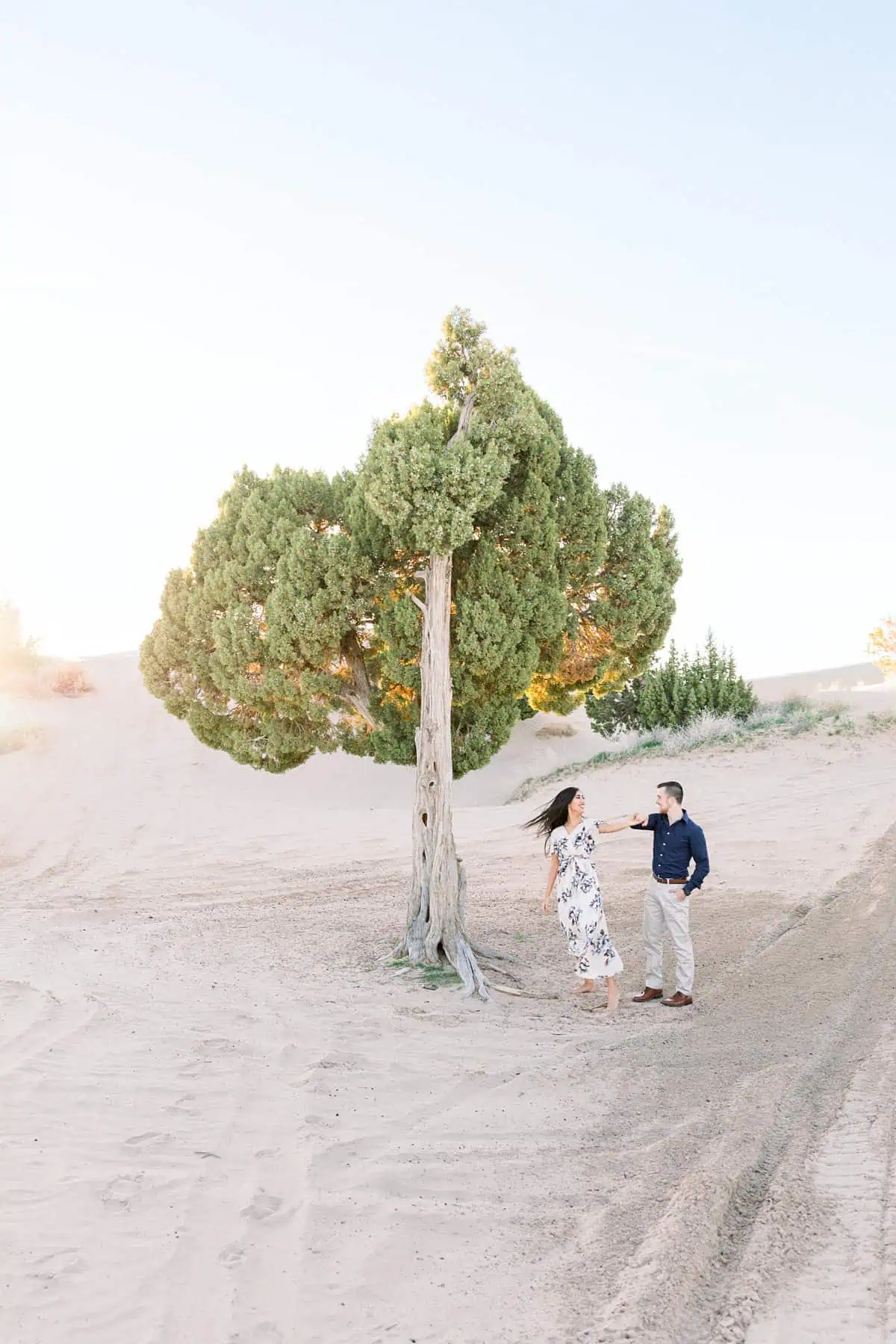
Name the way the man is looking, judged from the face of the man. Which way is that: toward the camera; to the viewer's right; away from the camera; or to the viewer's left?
to the viewer's left

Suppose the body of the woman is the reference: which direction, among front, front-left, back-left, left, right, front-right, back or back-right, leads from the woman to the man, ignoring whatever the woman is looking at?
left

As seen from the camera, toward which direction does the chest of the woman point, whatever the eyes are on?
toward the camera

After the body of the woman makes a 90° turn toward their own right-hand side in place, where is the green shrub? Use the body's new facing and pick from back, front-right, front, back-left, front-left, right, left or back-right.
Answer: right

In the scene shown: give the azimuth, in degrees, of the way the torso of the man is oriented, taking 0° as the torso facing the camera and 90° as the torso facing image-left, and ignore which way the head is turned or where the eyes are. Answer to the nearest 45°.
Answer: approximately 45°

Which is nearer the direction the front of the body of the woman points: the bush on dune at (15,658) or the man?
the man

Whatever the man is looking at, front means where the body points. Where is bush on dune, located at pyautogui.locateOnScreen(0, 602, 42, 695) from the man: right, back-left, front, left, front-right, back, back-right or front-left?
right

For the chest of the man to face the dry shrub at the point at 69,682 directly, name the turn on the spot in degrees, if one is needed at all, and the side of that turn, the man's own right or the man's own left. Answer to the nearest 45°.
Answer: approximately 90° to the man's own right

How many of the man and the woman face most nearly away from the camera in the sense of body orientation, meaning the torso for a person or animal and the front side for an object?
0

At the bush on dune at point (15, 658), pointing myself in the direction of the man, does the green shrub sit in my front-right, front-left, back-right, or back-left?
front-left
